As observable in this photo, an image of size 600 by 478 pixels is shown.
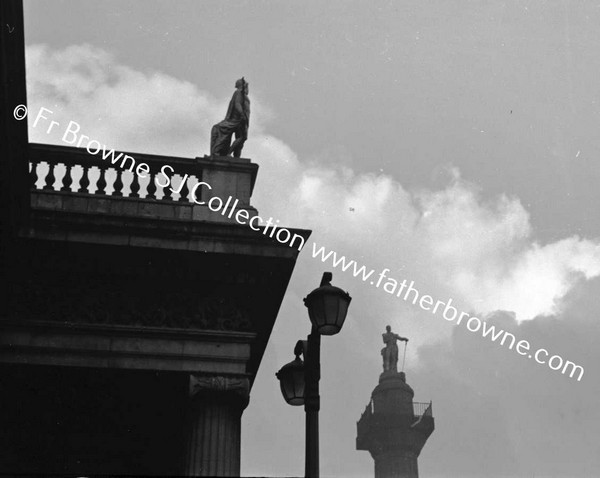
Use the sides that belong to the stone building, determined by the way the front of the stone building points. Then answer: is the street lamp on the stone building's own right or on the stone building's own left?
on the stone building's own right

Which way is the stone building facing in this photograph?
to the viewer's right

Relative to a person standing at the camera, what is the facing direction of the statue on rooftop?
facing to the right of the viewer
